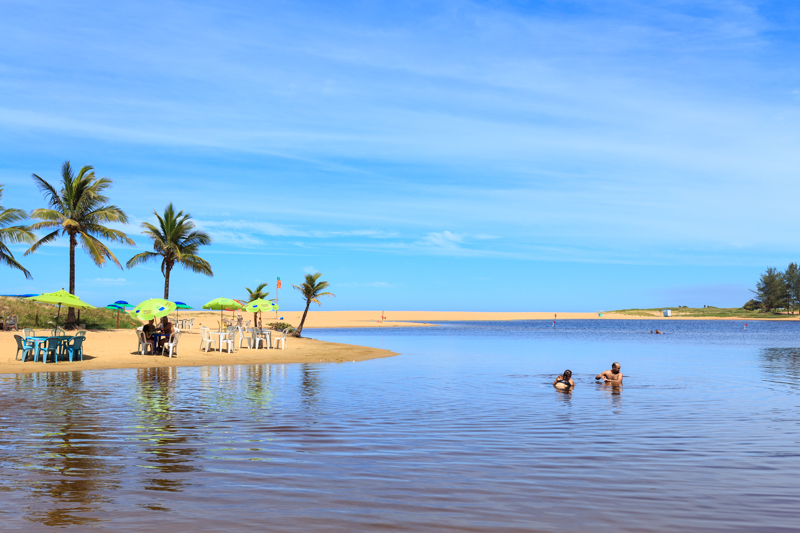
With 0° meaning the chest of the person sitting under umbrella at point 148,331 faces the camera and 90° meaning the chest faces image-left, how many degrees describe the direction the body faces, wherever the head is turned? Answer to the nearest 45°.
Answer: approximately 315°

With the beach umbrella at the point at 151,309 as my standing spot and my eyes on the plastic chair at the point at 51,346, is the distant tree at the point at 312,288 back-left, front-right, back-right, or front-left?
back-right

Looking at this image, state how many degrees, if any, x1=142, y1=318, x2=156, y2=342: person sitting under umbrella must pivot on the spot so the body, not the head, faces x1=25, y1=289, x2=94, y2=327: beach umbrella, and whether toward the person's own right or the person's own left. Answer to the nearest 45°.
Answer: approximately 135° to the person's own right

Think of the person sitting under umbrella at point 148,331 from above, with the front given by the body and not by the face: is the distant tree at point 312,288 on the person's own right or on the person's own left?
on the person's own left

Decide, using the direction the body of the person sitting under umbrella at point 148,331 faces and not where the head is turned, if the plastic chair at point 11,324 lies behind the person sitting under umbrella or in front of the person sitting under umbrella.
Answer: behind

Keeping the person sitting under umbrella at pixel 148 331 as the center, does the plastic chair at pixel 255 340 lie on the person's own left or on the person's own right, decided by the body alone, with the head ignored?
on the person's own left

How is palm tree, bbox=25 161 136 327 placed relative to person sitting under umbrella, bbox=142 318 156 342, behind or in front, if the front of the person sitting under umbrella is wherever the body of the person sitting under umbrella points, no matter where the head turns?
behind
